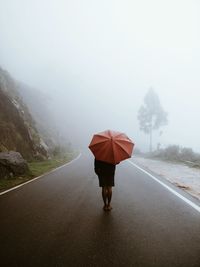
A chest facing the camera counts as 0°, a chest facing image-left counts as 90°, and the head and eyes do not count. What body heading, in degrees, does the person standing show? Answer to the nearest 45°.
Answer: approximately 180°
